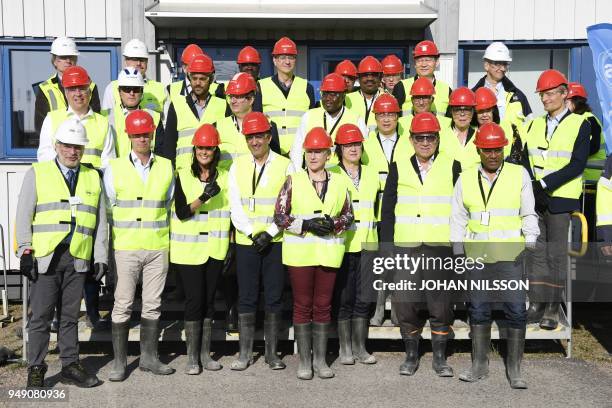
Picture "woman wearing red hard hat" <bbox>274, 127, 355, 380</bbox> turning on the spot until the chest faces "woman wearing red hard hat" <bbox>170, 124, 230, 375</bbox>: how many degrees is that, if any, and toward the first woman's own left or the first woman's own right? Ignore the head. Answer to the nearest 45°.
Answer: approximately 90° to the first woman's own right

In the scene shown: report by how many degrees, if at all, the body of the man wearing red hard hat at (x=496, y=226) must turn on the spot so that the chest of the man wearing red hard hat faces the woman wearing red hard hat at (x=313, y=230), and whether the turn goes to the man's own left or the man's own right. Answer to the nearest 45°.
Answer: approximately 90° to the man's own right

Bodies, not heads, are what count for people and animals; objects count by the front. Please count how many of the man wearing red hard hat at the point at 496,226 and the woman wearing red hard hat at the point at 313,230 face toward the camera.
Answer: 2

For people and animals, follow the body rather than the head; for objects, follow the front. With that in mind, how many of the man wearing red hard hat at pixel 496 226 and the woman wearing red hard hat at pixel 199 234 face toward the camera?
2

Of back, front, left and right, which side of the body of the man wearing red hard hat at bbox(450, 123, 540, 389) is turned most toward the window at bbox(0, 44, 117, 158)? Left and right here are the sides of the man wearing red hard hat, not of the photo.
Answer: right

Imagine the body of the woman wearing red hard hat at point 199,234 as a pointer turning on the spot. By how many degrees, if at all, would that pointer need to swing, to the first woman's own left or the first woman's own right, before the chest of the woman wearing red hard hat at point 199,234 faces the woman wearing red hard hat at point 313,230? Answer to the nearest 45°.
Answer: approximately 90° to the first woman's own left

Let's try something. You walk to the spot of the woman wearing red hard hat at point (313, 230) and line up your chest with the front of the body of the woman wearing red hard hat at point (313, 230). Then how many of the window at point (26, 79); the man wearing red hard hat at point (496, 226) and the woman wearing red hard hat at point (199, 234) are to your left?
1

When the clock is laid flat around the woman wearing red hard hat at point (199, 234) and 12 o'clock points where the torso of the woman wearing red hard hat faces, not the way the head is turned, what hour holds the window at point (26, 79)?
The window is roughly at 5 o'clock from the woman wearing red hard hat.

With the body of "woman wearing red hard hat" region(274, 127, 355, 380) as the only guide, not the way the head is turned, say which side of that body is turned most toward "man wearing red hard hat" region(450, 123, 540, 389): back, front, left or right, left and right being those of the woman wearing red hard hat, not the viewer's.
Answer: left

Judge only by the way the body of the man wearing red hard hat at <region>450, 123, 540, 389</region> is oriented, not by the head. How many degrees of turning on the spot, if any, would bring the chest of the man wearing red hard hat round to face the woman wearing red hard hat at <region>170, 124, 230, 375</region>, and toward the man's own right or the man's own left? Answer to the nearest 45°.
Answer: approximately 90° to the man's own right
